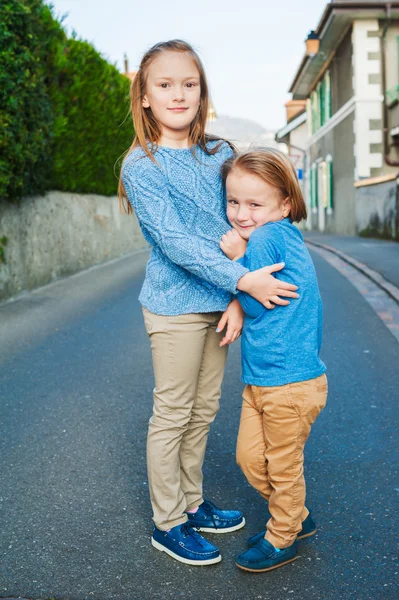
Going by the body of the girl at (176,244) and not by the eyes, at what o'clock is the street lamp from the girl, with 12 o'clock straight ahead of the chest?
The street lamp is roughly at 8 o'clock from the girl.

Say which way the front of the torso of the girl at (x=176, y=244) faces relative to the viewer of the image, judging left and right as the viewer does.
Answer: facing the viewer and to the right of the viewer

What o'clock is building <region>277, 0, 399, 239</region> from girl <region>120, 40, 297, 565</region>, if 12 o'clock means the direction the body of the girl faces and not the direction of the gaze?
The building is roughly at 8 o'clock from the girl.

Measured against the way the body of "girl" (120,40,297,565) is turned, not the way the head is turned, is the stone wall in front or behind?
behind

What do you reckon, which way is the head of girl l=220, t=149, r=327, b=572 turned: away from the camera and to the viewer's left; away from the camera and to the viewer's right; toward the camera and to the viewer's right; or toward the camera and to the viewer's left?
toward the camera and to the viewer's left
